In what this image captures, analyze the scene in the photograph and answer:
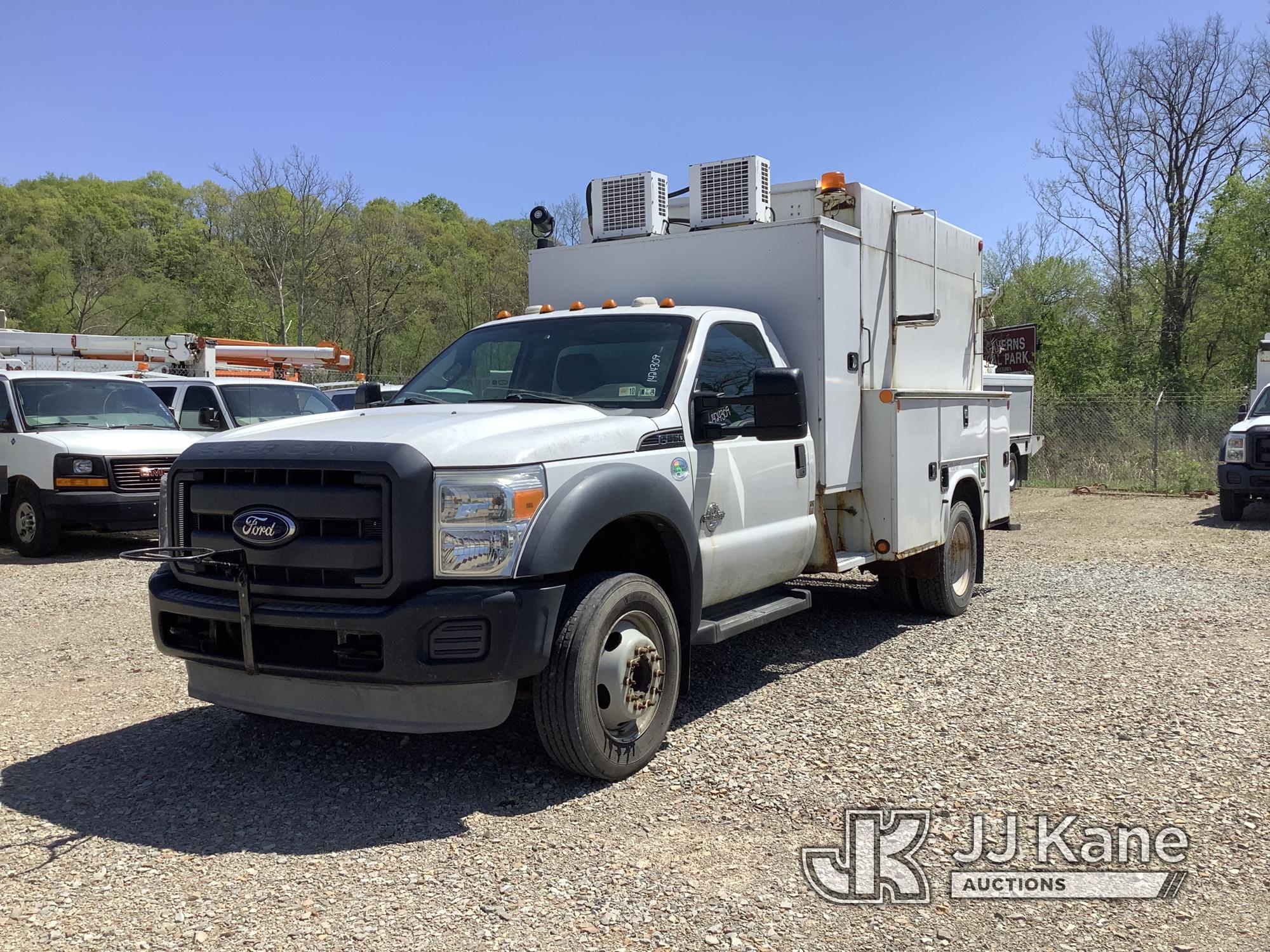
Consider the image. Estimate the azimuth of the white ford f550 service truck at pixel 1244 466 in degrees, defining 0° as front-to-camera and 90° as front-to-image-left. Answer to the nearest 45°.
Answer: approximately 45°

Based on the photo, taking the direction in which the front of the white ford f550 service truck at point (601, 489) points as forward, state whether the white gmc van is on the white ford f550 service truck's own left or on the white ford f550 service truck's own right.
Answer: on the white ford f550 service truck's own right

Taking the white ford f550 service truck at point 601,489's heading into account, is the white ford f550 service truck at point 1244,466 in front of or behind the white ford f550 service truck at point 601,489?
behind

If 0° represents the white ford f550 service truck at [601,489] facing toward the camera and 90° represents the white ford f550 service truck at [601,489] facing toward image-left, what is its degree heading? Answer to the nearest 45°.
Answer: approximately 45°
